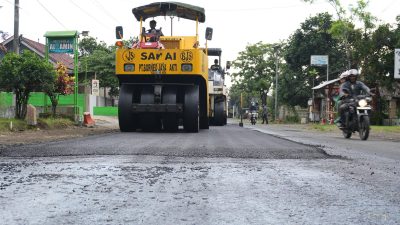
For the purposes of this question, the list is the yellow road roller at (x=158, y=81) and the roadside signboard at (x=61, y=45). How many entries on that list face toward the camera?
2

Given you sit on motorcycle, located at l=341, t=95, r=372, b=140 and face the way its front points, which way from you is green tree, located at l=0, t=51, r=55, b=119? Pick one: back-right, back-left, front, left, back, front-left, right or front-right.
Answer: back-right

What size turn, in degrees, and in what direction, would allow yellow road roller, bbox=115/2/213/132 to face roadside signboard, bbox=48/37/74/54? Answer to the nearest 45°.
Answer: approximately 135° to its right

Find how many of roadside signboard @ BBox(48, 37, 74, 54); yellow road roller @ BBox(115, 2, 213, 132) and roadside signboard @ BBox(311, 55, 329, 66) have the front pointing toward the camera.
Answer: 3

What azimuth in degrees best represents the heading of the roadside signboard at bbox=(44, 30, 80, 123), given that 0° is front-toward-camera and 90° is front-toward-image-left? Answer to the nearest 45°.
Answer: approximately 0°

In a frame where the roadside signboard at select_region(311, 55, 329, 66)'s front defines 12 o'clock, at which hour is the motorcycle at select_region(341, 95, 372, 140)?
The motorcycle is roughly at 12 o'clock from the roadside signboard.

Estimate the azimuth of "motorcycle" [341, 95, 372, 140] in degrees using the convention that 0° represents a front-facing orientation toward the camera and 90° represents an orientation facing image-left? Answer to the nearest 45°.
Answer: approximately 315°

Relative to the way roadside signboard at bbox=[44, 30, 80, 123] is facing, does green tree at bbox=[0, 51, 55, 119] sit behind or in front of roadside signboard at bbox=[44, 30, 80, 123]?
in front

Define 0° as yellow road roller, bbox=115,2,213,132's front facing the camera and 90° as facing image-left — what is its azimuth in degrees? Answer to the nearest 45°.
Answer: approximately 0°

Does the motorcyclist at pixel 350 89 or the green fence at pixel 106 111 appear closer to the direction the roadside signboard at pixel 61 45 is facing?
the motorcyclist

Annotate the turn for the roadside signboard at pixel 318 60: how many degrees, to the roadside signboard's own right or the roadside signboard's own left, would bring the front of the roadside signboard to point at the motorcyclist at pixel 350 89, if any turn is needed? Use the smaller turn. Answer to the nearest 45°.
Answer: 0° — it already faces them

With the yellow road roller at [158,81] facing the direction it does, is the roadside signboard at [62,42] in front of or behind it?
behind
